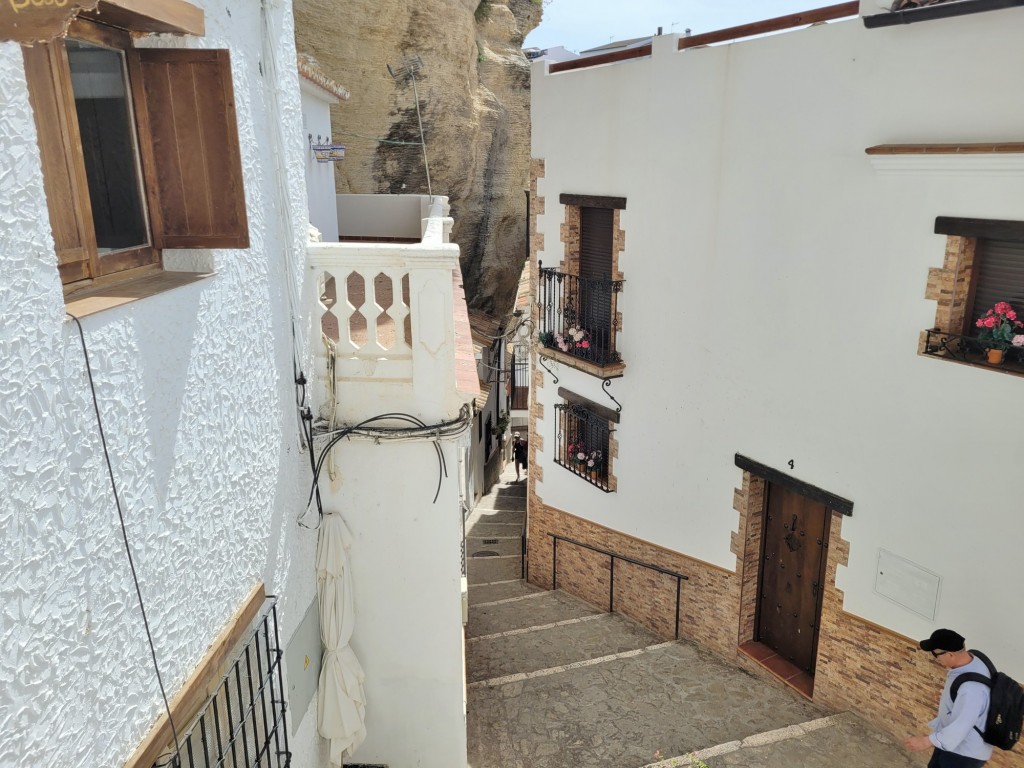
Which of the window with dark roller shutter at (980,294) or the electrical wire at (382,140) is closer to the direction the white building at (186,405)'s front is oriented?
the window with dark roller shutter

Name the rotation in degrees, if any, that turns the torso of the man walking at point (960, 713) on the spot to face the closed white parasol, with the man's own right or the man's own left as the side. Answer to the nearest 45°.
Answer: approximately 45° to the man's own left

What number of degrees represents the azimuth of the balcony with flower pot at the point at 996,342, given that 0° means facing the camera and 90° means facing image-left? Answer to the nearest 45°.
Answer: approximately 45°

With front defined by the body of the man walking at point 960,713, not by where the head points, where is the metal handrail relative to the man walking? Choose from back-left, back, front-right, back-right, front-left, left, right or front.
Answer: front-right

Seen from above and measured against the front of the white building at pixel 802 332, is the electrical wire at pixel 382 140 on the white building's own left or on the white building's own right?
on the white building's own right

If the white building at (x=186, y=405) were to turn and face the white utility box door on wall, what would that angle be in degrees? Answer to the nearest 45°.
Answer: approximately 45° to its left

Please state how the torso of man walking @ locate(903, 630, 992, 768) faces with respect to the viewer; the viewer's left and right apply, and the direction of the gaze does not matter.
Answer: facing to the left of the viewer

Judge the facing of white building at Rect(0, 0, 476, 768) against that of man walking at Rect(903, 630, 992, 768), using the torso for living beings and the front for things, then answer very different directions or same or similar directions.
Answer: very different directions

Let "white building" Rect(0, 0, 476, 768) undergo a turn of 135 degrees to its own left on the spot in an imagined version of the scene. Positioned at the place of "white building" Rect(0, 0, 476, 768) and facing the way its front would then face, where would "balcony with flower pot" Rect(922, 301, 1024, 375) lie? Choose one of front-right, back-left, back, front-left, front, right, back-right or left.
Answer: right

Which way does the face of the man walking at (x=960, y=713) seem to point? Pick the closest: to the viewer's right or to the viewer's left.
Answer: to the viewer's left

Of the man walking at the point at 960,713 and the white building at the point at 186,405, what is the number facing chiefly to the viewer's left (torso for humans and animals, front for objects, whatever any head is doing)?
1

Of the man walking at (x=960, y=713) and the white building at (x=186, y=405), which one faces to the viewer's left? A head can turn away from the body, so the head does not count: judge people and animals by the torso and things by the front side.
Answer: the man walking
